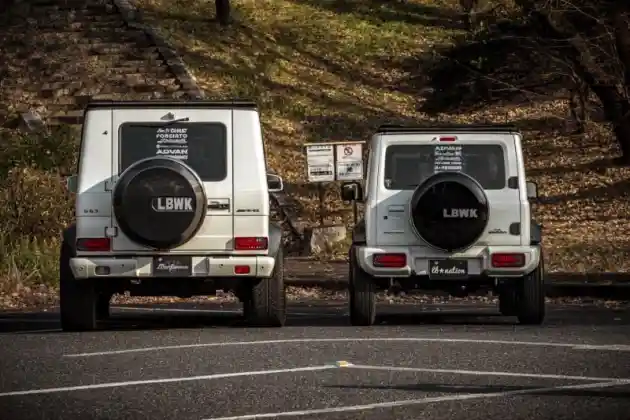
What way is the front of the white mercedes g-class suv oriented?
away from the camera

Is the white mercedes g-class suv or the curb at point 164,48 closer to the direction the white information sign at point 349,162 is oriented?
the white mercedes g-class suv

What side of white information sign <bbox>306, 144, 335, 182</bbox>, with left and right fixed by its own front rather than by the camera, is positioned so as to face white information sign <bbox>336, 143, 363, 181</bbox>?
left

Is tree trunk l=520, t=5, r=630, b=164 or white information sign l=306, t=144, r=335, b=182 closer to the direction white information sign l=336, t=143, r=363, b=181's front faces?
the white information sign

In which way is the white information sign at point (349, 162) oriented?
toward the camera

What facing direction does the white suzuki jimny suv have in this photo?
away from the camera

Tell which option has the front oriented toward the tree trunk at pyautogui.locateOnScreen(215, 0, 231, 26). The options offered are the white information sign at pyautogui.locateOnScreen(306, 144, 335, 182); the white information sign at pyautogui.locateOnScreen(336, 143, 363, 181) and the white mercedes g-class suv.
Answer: the white mercedes g-class suv

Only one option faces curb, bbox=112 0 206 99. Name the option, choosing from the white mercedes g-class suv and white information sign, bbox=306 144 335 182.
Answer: the white mercedes g-class suv

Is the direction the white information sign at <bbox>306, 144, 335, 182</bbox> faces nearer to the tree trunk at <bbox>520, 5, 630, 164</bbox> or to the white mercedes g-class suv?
the white mercedes g-class suv

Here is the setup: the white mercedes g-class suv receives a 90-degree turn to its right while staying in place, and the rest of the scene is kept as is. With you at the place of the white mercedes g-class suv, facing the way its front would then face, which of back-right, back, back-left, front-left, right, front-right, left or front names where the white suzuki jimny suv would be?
front

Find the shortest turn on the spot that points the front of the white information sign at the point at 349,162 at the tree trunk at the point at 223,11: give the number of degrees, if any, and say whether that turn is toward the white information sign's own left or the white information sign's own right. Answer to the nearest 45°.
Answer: approximately 180°

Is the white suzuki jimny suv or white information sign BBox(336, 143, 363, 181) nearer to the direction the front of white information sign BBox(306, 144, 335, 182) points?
the white suzuki jimny suv

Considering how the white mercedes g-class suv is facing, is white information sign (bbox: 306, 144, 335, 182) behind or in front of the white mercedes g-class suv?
in front
